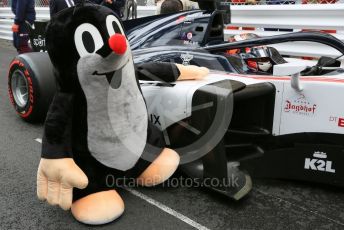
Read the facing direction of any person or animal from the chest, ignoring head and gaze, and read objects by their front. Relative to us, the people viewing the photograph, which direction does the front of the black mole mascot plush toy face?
facing the viewer and to the right of the viewer

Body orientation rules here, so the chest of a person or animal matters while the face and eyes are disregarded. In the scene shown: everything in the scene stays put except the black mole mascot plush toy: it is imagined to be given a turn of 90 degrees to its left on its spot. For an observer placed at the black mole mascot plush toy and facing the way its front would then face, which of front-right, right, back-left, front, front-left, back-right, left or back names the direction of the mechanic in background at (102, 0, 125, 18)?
front-left
